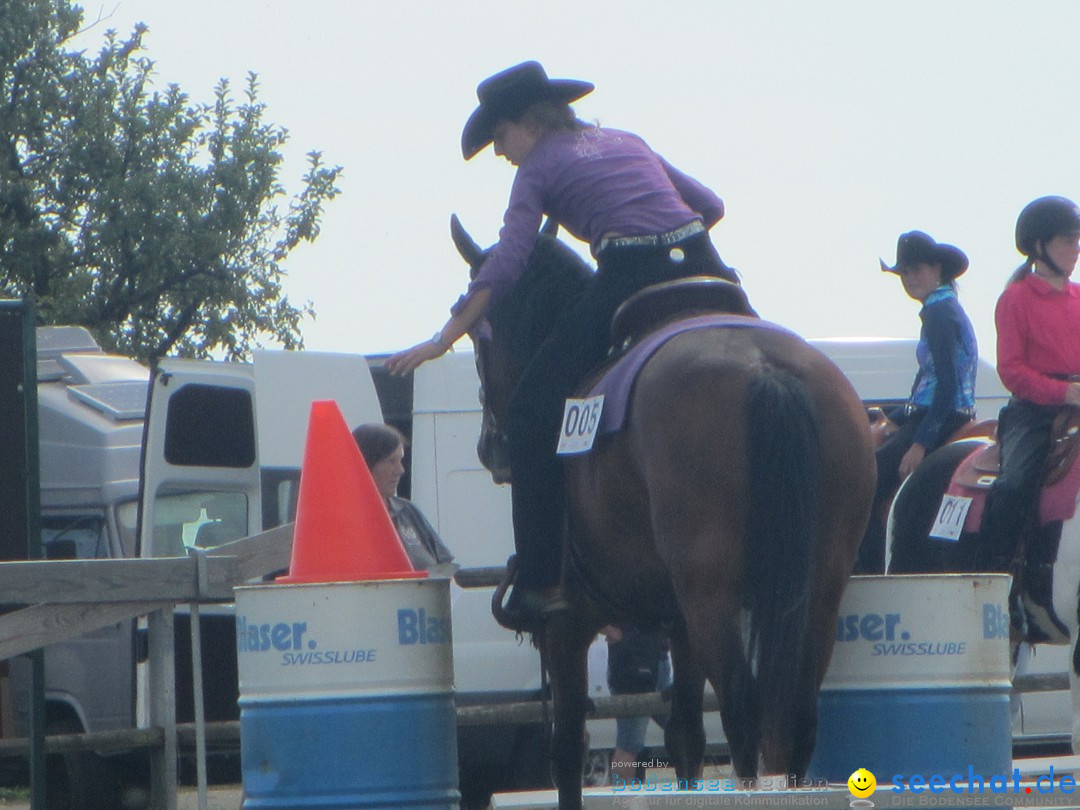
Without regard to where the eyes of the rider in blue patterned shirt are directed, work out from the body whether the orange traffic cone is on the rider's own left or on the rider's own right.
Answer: on the rider's own left

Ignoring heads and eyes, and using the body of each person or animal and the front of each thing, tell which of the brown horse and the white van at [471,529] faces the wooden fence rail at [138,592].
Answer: the brown horse

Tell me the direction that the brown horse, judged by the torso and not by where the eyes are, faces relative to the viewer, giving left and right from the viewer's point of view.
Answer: facing away from the viewer and to the left of the viewer

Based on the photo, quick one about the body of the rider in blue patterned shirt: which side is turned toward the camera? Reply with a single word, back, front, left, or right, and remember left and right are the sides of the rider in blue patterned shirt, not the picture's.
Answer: left

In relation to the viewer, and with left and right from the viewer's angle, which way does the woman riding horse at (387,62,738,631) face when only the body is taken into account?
facing away from the viewer and to the left of the viewer
